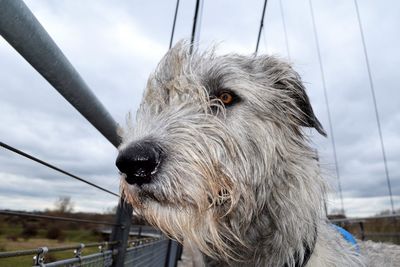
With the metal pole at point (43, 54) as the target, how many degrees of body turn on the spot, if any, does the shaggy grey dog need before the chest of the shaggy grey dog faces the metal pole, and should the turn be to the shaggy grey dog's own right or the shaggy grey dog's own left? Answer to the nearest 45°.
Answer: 0° — it already faces it

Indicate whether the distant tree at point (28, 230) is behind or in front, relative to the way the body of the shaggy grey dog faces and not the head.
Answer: in front

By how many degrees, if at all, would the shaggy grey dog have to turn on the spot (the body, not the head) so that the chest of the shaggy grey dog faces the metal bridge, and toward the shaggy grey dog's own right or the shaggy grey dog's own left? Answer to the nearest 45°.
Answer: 0° — it already faces it

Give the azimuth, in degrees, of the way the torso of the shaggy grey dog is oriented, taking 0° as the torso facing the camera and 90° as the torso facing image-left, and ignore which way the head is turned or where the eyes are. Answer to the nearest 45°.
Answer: approximately 45°

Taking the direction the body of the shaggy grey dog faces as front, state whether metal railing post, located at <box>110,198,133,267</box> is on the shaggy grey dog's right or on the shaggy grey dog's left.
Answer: on the shaggy grey dog's right
